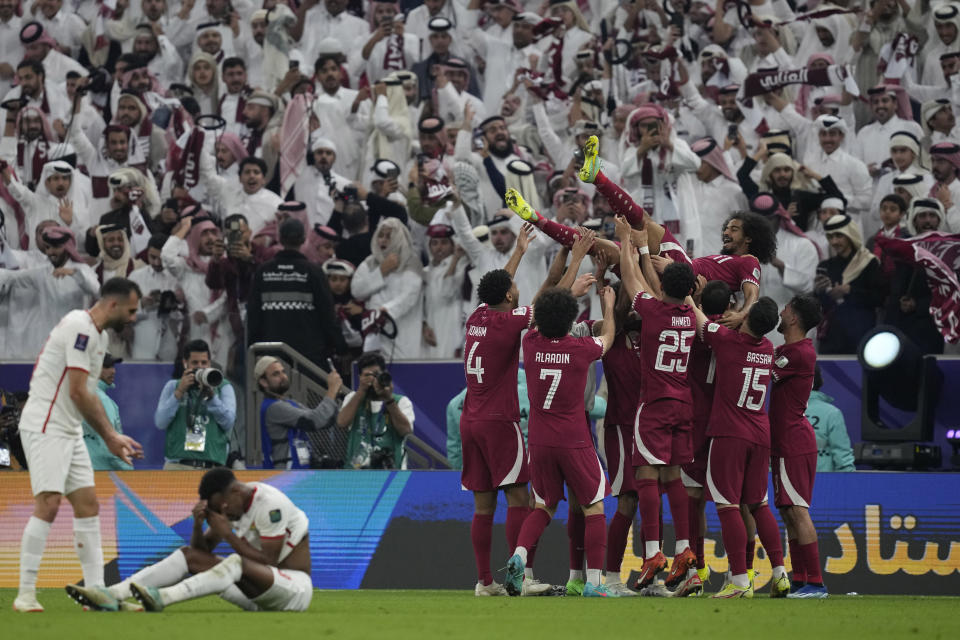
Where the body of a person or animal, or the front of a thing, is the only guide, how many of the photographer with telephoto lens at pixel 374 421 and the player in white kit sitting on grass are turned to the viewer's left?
1

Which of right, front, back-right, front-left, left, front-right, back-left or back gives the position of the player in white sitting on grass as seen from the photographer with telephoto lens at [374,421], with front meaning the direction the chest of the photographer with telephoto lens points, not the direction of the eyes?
front

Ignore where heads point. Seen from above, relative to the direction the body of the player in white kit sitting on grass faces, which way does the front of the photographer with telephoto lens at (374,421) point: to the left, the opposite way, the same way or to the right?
to the left

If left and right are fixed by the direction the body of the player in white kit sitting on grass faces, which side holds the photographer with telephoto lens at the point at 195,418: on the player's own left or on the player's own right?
on the player's own right

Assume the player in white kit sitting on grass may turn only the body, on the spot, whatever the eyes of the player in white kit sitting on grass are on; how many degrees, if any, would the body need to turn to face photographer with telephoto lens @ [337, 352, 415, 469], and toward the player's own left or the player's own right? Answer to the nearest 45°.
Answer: approximately 90° to the player's own right

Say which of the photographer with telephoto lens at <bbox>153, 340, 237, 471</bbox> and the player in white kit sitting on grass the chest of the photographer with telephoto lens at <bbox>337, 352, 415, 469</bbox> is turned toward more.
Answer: the player in white kit sitting on grass

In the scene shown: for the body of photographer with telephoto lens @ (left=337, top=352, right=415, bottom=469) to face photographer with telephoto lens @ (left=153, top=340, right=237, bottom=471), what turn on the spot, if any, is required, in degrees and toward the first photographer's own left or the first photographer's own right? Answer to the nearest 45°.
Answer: approximately 90° to the first photographer's own right

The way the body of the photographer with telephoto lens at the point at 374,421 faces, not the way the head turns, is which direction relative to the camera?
toward the camera

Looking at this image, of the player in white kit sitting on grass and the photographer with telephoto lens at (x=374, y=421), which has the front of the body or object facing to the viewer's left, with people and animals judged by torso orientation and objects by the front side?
the player in white kit sitting on grass

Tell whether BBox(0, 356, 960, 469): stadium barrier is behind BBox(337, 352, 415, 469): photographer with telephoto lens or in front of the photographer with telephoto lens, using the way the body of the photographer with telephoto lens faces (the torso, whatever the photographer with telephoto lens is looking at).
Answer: behind

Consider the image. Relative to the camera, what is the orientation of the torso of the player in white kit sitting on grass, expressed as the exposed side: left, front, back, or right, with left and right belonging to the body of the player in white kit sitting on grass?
left
